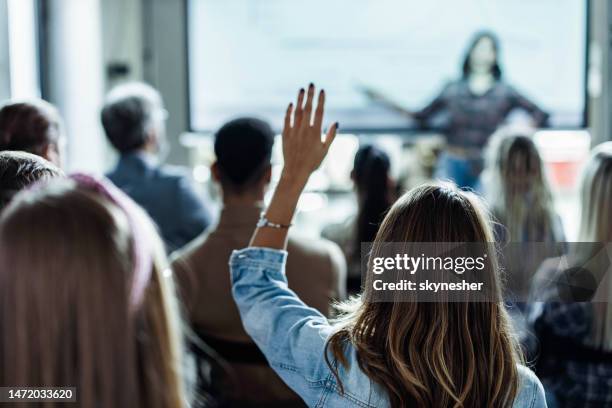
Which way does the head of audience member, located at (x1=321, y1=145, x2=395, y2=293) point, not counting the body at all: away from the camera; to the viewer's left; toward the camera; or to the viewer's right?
away from the camera

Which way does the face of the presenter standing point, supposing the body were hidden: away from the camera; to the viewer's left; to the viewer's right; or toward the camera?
toward the camera

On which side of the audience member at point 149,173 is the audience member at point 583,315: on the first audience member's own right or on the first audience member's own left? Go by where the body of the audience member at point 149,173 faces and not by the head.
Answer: on the first audience member's own right

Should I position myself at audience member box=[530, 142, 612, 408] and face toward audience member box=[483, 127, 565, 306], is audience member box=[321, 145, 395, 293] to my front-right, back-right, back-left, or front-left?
front-left

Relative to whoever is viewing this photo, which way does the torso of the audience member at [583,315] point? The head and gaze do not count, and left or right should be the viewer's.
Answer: facing away from the viewer

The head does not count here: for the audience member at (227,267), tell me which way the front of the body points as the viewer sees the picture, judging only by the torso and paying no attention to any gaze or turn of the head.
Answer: away from the camera

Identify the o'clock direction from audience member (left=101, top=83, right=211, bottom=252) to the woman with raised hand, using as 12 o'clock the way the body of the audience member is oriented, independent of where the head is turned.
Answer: The woman with raised hand is roughly at 4 o'clock from the audience member.

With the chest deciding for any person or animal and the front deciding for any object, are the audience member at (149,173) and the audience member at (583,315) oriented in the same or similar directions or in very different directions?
same or similar directions

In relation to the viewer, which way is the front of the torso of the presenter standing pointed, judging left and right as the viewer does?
facing the viewer

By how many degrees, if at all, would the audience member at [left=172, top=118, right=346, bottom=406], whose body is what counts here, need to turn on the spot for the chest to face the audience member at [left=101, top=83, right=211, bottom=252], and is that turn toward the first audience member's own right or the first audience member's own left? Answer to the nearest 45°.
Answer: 0° — they already face them

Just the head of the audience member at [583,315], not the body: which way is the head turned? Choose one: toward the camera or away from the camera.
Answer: away from the camera

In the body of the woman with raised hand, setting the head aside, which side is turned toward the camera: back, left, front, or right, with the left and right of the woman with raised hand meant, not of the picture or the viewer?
back

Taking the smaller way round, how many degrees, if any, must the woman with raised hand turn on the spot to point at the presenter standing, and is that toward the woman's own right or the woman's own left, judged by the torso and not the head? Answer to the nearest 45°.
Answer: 0° — they already face them

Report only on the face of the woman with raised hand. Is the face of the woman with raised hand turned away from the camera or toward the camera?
away from the camera

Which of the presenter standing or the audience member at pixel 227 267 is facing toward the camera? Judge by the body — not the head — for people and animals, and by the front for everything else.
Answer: the presenter standing

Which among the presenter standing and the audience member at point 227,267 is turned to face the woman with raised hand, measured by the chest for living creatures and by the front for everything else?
the presenter standing

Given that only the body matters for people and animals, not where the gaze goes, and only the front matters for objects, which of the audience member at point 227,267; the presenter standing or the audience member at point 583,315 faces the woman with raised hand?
the presenter standing

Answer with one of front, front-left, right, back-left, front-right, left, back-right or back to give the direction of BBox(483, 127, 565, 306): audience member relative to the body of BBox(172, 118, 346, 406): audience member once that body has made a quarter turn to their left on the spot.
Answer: back-right
